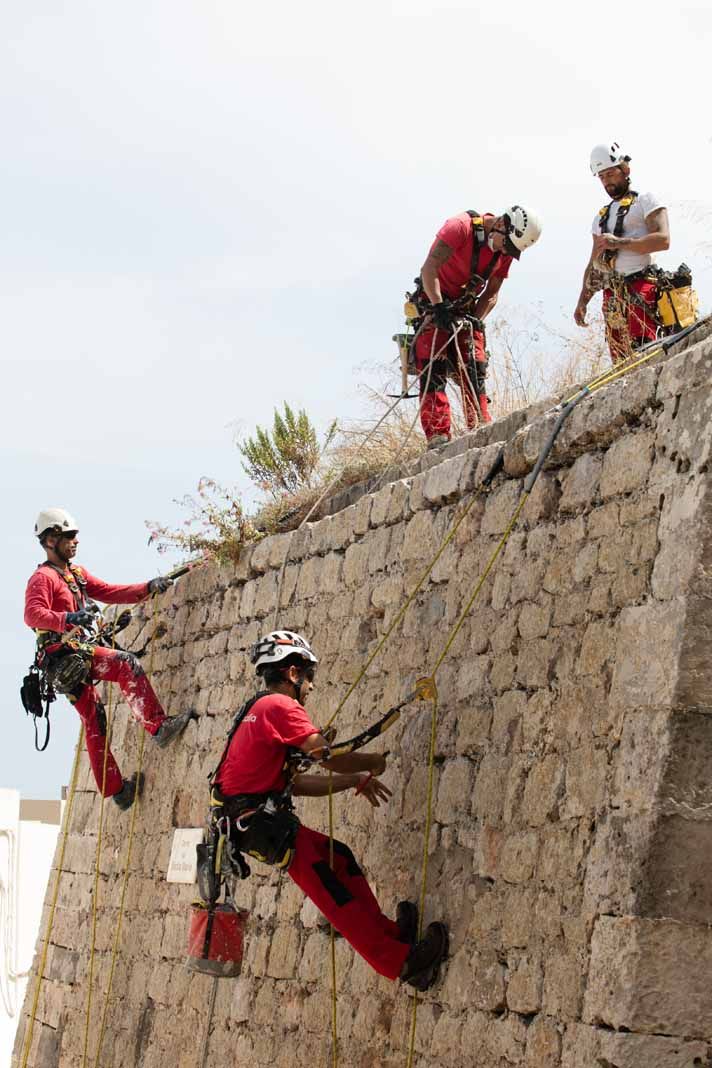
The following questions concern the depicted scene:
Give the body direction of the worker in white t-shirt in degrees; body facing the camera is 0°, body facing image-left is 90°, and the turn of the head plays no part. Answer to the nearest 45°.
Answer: approximately 45°

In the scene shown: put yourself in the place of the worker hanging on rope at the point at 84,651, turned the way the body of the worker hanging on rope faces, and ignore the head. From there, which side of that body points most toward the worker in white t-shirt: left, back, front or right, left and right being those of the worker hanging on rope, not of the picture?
front

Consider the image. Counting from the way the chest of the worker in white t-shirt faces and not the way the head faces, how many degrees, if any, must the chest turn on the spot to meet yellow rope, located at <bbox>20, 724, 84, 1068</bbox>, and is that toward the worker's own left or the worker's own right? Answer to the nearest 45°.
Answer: approximately 90° to the worker's own right

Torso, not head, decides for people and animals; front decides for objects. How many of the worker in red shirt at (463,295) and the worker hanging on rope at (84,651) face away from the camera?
0

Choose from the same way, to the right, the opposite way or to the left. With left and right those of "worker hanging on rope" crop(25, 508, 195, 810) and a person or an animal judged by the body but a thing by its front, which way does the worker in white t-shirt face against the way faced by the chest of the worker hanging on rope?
to the right

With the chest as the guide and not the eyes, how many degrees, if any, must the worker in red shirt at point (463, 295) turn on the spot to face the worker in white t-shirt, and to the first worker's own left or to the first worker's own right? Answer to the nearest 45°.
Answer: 0° — they already face them

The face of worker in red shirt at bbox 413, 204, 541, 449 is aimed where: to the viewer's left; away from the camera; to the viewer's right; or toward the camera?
to the viewer's right
